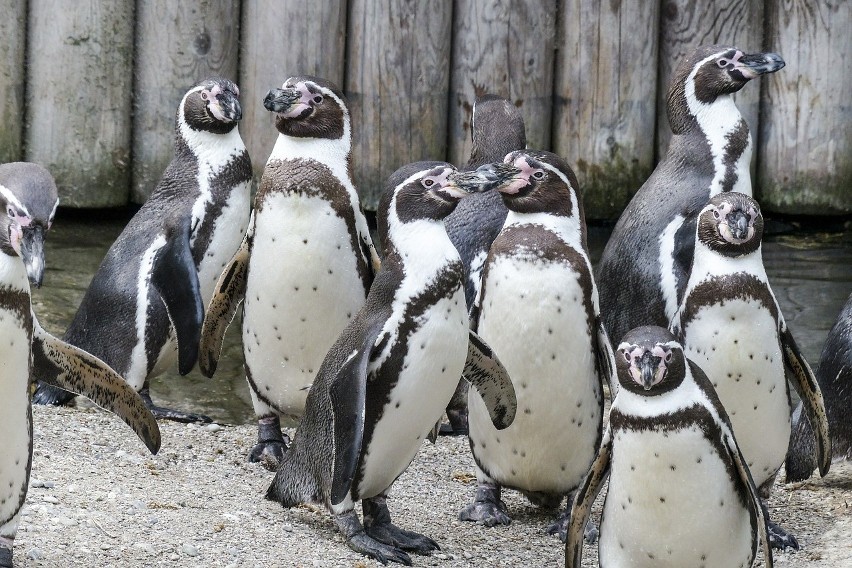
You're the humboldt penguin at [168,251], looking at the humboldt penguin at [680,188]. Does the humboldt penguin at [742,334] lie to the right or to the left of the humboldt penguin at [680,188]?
right

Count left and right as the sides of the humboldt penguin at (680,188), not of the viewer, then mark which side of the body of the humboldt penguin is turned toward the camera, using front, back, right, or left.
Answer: right

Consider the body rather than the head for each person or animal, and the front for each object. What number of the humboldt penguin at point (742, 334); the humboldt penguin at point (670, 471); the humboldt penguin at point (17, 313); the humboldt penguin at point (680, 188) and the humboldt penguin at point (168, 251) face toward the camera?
3

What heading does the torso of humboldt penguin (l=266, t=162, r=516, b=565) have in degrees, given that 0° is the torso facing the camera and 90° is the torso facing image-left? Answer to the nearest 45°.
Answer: approximately 315°

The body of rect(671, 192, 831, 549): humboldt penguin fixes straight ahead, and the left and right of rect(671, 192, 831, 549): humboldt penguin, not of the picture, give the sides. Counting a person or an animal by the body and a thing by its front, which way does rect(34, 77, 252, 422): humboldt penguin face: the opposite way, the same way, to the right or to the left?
to the left

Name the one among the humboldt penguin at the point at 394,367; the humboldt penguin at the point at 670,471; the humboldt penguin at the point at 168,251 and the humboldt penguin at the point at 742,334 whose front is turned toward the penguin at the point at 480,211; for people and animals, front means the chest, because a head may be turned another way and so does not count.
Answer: the humboldt penguin at the point at 168,251

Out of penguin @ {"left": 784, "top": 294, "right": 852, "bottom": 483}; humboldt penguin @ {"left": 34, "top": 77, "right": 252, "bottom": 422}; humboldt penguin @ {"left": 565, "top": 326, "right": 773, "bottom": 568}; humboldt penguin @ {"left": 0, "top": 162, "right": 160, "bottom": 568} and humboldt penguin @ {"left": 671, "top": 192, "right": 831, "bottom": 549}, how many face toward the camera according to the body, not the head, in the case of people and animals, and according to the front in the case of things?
3

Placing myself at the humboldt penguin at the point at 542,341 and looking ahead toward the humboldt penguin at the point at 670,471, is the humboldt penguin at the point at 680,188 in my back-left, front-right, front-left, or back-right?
back-left

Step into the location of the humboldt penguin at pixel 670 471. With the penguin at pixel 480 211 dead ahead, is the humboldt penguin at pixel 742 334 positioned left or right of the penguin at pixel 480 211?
right

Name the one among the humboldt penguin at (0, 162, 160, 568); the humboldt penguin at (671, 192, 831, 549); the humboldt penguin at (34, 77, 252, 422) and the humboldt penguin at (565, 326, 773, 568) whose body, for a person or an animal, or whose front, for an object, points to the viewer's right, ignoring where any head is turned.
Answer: the humboldt penguin at (34, 77, 252, 422)

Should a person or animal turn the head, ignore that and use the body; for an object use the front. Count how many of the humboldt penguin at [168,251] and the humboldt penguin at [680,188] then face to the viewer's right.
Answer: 2

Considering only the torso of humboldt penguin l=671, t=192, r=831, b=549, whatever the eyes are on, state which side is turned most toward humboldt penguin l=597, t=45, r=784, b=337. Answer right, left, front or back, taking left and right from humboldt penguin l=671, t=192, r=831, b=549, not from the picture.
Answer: back

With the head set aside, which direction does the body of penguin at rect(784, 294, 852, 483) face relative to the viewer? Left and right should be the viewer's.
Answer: facing to the right of the viewer

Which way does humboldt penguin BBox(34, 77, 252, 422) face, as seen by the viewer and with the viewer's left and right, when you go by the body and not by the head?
facing to the right of the viewer

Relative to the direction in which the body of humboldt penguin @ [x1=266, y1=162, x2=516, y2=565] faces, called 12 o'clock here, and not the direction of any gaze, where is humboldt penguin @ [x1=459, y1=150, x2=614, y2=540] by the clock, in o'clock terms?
humboldt penguin @ [x1=459, y1=150, x2=614, y2=540] is roughly at 9 o'clock from humboldt penguin @ [x1=266, y1=162, x2=516, y2=565].
